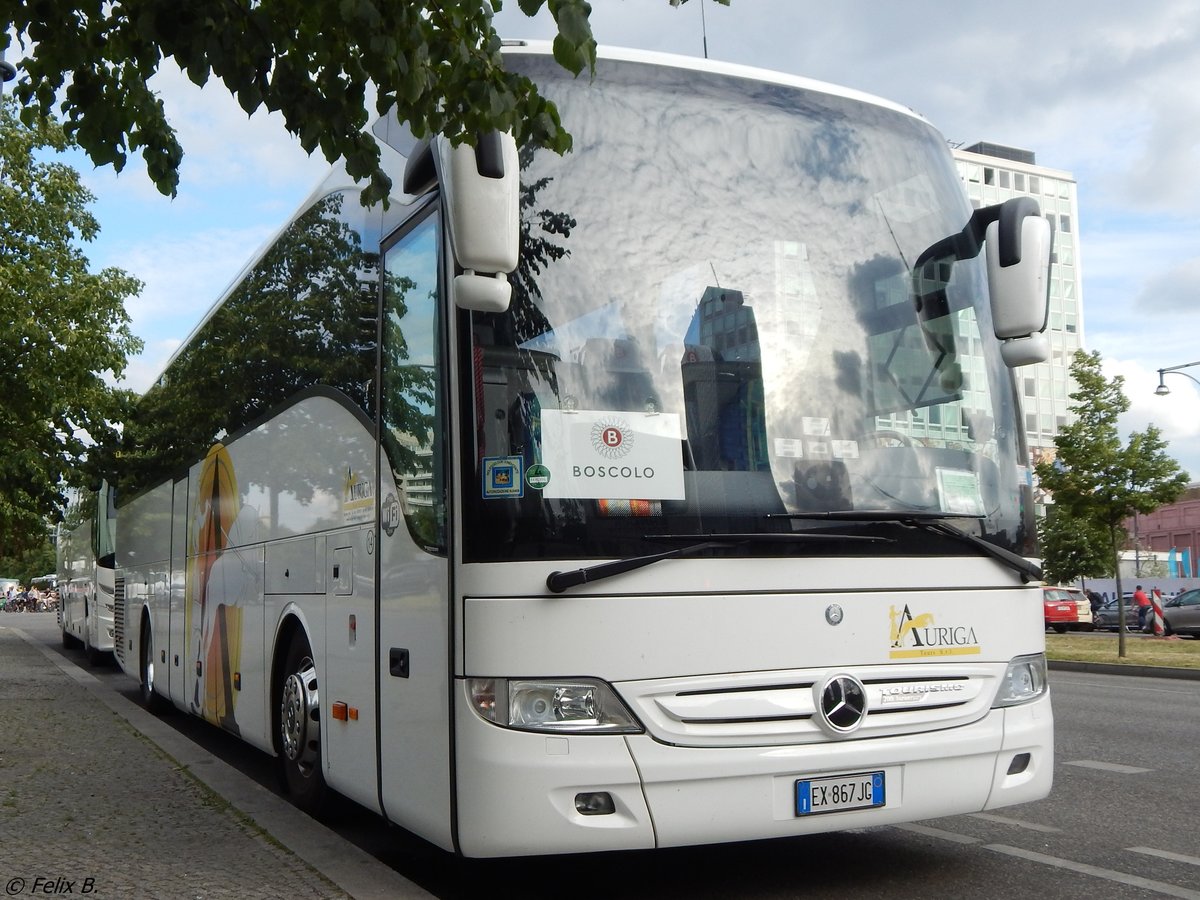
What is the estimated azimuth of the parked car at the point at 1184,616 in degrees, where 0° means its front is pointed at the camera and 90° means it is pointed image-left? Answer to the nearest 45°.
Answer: approximately 90°

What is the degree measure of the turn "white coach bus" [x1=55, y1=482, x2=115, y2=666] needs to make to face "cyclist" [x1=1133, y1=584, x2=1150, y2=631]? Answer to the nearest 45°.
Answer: approximately 45° to its left

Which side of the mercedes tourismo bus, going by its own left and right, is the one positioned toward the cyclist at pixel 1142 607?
left

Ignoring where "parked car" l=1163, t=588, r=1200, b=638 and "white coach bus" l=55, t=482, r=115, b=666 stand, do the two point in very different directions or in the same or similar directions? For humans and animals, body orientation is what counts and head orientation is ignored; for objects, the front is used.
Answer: very different directions

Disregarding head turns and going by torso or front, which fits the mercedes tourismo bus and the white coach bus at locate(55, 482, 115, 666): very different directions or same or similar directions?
same or similar directions

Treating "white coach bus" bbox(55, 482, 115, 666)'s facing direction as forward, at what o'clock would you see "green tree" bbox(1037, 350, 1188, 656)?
The green tree is roughly at 11 o'clock from the white coach bus.

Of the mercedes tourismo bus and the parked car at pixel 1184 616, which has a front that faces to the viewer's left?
the parked car

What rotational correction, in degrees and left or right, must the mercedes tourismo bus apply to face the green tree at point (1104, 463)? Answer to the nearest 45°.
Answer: approximately 90° to its left

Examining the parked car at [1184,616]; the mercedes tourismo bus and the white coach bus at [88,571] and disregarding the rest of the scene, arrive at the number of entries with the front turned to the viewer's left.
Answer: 1

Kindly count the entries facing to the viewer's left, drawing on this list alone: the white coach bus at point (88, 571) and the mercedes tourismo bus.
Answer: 0

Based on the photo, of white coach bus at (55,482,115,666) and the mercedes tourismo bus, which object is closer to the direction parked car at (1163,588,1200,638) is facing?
the white coach bus

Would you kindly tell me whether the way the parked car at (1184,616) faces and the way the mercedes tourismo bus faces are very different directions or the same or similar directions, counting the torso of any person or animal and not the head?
very different directions
